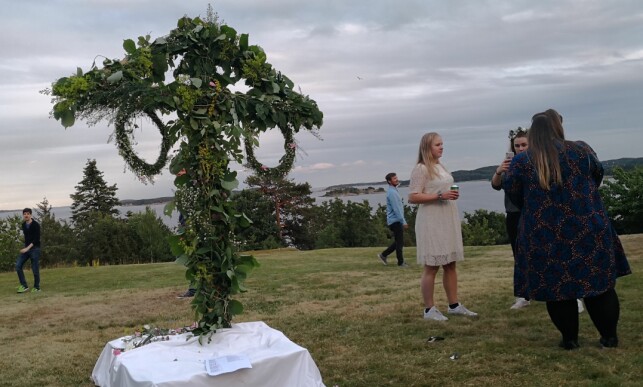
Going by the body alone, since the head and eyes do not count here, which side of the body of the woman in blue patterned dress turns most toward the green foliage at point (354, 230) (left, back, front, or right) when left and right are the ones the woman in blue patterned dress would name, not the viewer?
front

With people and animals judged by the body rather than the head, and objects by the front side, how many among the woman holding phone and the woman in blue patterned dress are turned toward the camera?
1

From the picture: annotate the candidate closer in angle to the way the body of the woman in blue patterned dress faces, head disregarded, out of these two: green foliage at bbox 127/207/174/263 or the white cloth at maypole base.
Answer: the green foliage

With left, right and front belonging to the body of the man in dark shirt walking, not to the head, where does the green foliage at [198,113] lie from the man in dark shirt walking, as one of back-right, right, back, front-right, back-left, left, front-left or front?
front-left

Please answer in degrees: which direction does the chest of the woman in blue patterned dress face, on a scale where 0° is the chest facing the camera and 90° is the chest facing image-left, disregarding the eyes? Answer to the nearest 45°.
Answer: approximately 180°

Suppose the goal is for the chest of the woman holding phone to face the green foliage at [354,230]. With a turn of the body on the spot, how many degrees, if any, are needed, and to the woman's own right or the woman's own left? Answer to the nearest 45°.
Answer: approximately 180°

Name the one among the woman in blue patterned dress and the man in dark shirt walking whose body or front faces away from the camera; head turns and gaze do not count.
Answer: the woman in blue patterned dress

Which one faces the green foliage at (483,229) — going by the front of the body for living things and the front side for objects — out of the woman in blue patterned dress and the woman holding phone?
the woman in blue patterned dress

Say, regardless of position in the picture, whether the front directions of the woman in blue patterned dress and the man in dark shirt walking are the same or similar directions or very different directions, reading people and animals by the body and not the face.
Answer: very different directions
